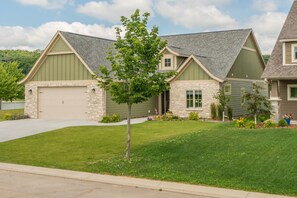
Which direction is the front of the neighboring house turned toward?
toward the camera

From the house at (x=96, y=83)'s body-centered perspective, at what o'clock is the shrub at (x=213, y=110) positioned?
The shrub is roughly at 10 o'clock from the house.

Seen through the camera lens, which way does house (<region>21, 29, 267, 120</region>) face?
facing the viewer and to the left of the viewer

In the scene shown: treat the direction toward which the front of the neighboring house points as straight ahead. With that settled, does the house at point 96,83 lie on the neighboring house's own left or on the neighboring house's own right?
on the neighboring house's own right

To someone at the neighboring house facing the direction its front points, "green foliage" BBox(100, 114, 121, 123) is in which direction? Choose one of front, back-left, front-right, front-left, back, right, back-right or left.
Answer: right

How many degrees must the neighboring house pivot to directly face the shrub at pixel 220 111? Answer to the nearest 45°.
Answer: approximately 135° to its right

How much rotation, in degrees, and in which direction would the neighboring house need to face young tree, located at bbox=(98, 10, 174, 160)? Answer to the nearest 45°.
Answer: approximately 45° to its right

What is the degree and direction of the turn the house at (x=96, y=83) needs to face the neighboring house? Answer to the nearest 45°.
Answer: approximately 90° to its left

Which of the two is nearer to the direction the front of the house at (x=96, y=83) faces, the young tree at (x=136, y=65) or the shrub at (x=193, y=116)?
the young tree

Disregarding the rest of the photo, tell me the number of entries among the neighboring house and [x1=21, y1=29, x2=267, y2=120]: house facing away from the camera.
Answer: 0
